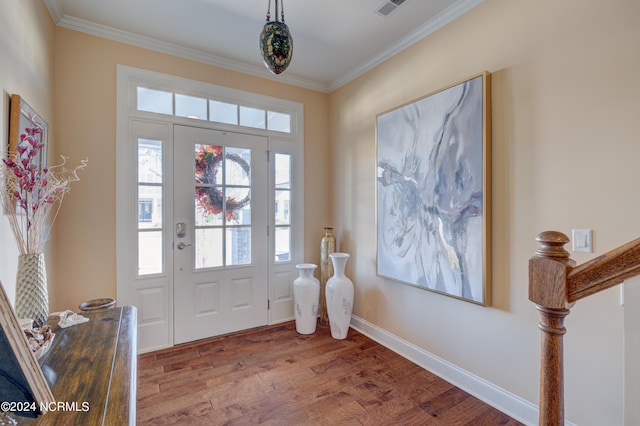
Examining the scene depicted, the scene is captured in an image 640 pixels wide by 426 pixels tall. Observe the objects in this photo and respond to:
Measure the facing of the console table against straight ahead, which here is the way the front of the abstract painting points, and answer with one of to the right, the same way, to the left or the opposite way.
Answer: the opposite way

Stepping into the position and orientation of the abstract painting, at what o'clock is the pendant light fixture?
The pendant light fixture is roughly at 12 o'clock from the abstract painting.

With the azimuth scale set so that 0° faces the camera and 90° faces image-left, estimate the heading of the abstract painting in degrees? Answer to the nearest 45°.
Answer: approximately 45°

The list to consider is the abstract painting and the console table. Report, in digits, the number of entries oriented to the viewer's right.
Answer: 1

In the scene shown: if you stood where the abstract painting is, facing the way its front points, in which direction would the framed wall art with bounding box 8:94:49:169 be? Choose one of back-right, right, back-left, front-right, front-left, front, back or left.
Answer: front

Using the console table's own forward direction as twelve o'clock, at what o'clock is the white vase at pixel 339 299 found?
The white vase is roughly at 11 o'clock from the console table.

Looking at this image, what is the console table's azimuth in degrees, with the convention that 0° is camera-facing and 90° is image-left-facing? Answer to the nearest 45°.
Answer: approximately 270°

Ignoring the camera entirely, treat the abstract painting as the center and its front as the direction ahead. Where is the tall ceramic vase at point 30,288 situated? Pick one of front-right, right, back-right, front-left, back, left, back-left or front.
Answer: front

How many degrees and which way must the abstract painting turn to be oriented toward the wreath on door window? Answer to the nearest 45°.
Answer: approximately 45° to its right

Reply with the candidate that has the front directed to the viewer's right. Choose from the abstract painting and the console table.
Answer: the console table
